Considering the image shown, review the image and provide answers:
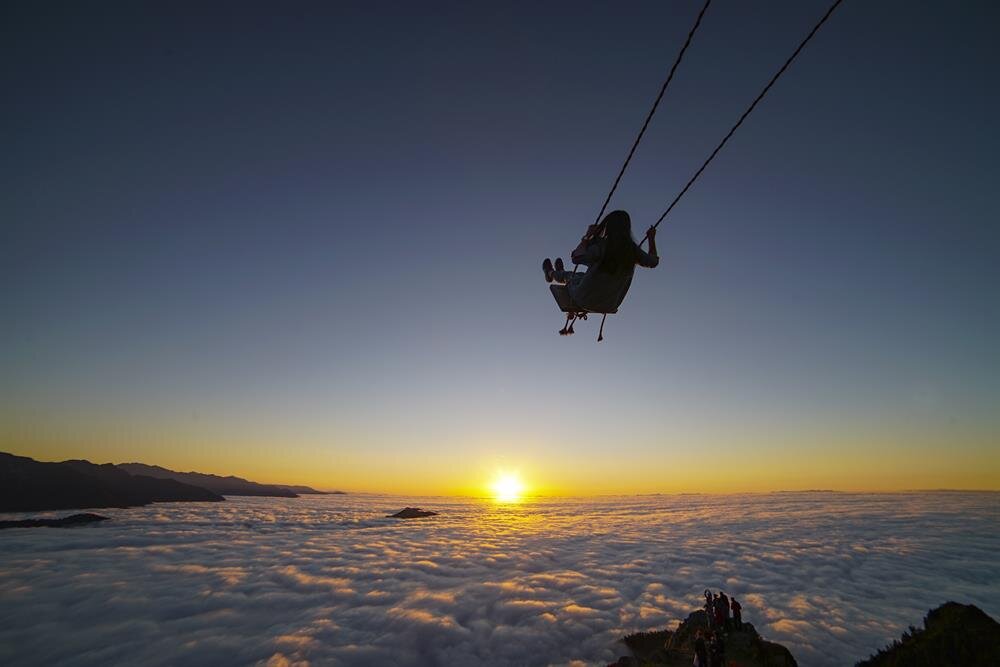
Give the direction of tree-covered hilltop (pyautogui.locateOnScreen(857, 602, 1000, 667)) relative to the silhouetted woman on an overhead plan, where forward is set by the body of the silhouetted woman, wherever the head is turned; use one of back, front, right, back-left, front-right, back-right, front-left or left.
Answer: right

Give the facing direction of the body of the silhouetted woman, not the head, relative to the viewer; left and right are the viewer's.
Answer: facing away from the viewer and to the left of the viewer

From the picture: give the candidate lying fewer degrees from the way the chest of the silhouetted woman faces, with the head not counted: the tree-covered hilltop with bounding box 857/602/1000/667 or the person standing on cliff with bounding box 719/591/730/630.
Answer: the person standing on cliff

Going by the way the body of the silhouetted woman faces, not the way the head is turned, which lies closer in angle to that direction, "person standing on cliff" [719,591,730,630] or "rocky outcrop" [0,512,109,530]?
the rocky outcrop
